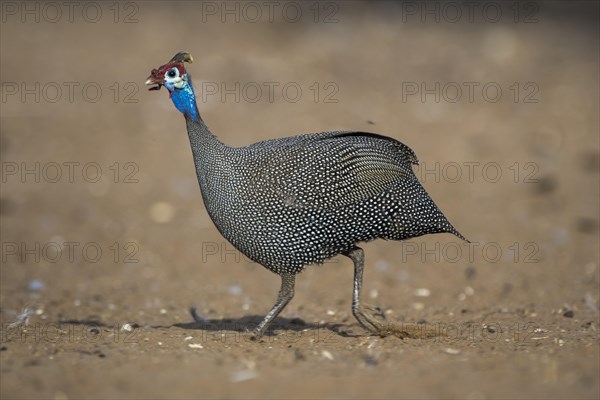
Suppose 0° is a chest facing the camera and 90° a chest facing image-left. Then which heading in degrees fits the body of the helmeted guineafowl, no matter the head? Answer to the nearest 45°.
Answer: approximately 90°

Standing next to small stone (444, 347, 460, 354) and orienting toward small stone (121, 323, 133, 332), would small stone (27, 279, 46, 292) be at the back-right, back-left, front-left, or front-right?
front-right

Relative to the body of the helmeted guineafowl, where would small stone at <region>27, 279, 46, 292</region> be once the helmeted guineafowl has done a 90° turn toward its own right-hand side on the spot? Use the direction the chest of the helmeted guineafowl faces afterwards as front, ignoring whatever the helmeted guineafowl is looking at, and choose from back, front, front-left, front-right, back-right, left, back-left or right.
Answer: front-left

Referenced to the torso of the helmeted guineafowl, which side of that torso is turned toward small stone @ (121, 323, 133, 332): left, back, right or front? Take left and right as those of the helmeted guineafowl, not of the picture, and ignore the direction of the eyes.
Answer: front

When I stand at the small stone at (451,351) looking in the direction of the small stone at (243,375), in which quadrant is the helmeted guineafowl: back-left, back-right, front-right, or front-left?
front-right
